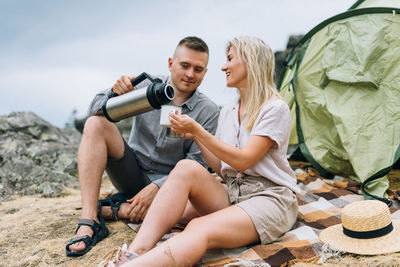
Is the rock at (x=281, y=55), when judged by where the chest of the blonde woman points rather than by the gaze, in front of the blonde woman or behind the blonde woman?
behind

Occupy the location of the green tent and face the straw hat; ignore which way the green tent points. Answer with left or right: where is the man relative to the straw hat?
right

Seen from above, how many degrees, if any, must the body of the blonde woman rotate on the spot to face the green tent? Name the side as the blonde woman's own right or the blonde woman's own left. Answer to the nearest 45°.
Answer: approximately 180°

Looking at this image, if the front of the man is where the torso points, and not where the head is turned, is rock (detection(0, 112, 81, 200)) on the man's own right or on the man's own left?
on the man's own right

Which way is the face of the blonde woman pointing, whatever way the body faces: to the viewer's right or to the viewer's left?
to the viewer's left
